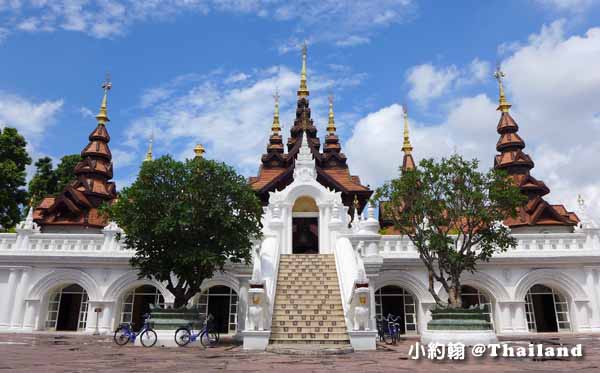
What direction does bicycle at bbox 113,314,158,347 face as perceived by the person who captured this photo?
facing to the right of the viewer

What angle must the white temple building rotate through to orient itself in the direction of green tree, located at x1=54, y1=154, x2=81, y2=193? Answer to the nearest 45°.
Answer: approximately 135° to its right

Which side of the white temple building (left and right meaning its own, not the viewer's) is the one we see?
front

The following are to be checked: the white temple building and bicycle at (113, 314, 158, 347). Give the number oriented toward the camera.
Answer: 1

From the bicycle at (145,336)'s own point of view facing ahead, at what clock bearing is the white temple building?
The white temple building is roughly at 11 o'clock from the bicycle.

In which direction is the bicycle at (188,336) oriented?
to the viewer's right

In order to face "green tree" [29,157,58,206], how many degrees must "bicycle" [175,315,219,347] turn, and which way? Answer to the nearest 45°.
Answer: approximately 135° to its left

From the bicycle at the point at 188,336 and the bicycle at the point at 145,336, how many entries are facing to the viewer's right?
2

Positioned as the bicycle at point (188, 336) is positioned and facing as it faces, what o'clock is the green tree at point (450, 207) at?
The green tree is roughly at 12 o'clock from the bicycle.

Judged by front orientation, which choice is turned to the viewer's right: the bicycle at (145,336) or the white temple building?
the bicycle

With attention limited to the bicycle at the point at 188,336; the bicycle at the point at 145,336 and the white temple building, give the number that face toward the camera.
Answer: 1
